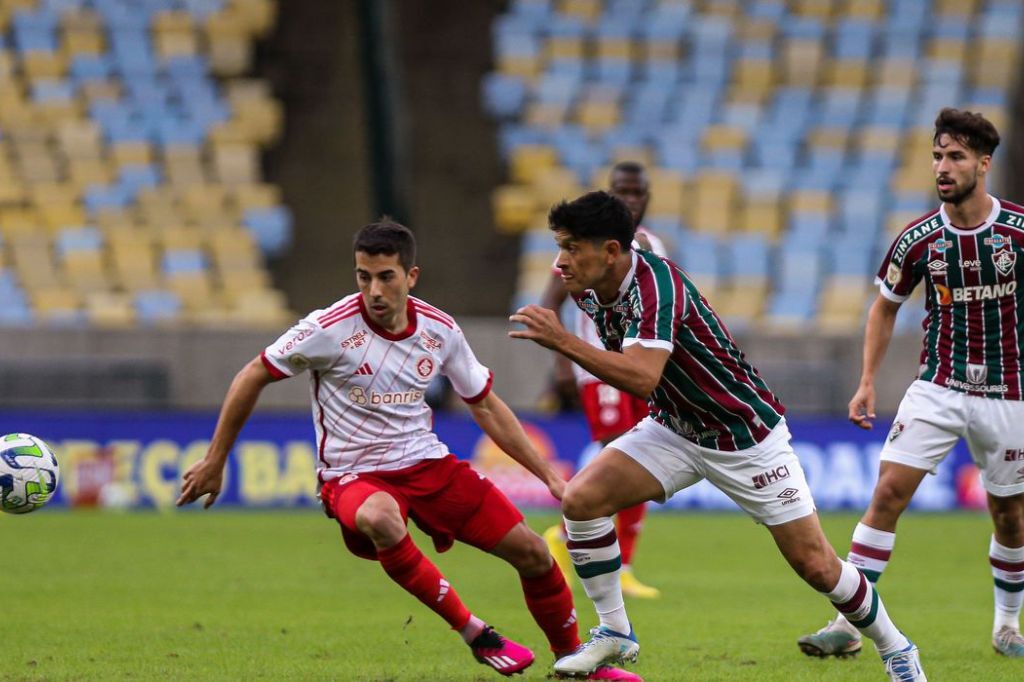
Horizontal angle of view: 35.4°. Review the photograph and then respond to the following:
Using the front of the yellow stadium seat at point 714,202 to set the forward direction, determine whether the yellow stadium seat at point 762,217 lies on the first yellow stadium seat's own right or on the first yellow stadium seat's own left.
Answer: on the first yellow stadium seat's own left

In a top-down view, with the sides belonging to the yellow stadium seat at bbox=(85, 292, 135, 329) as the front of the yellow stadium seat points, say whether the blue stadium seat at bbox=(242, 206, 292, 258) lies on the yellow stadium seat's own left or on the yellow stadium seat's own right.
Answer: on the yellow stadium seat's own left

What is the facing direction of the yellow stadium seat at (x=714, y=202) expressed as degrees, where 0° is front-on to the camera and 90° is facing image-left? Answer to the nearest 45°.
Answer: approximately 0°

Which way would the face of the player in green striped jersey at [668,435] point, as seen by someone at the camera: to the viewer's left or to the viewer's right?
to the viewer's left

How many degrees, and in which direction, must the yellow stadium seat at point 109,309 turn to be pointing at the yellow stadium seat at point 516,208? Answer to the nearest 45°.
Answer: approximately 90° to its left

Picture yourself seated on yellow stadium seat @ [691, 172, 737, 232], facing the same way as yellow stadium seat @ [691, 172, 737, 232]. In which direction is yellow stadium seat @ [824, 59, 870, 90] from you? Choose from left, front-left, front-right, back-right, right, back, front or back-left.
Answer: back-left

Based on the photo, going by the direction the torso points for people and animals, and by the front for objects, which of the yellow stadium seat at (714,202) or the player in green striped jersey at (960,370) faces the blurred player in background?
the yellow stadium seat

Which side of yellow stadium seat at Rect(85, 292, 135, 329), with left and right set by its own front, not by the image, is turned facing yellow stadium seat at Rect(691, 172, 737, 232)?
left

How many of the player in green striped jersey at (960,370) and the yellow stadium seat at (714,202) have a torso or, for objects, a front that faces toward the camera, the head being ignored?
2

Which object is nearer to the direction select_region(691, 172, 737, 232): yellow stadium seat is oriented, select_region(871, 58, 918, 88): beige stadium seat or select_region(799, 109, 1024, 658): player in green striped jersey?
the player in green striped jersey

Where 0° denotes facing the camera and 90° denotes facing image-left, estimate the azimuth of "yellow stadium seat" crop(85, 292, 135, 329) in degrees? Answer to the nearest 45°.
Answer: approximately 0°

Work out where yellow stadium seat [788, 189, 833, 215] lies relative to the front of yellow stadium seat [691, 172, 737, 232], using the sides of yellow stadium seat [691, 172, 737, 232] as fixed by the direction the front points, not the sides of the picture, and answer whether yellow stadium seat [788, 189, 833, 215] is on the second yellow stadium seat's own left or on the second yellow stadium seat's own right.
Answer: on the second yellow stadium seat's own left

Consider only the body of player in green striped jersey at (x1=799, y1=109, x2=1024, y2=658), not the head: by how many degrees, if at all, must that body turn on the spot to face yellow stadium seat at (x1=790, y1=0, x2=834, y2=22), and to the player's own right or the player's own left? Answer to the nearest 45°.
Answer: approximately 180°

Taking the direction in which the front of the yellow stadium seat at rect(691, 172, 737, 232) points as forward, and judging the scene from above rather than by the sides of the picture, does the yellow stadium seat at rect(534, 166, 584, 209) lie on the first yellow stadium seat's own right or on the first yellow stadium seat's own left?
on the first yellow stadium seat's own right

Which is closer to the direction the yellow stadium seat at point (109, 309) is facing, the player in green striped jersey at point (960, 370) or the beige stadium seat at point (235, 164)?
the player in green striped jersey

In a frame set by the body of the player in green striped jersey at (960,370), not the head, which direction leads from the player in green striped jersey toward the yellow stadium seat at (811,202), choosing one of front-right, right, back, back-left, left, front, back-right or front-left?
back
